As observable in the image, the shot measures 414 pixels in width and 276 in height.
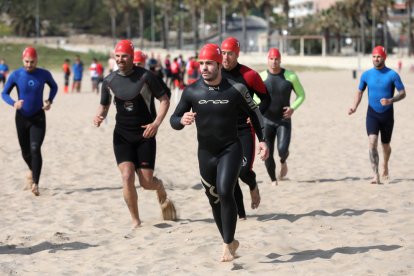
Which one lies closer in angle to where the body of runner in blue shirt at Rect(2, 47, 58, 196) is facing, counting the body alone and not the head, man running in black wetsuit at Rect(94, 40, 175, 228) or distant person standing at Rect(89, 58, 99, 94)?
the man running in black wetsuit

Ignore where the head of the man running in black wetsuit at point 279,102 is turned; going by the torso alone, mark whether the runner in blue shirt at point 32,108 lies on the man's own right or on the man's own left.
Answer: on the man's own right

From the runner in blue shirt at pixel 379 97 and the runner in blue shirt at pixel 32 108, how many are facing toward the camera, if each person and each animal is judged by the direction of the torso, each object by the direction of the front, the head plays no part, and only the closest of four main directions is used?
2

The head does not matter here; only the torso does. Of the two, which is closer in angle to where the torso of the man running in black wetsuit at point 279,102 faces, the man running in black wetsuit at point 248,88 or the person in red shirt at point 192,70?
the man running in black wetsuit

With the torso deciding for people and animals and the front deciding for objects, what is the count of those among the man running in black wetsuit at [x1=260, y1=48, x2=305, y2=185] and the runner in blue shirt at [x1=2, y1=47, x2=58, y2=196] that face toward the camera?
2

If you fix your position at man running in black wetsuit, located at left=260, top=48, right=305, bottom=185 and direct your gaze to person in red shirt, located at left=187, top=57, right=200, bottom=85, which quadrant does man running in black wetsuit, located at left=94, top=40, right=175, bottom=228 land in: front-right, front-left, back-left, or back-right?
back-left

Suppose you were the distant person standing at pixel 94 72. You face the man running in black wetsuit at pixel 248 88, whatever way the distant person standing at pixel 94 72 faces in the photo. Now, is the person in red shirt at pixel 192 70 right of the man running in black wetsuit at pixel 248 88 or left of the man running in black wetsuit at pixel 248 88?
left

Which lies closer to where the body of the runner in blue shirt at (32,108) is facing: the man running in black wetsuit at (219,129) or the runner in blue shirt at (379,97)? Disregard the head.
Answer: the man running in black wetsuit

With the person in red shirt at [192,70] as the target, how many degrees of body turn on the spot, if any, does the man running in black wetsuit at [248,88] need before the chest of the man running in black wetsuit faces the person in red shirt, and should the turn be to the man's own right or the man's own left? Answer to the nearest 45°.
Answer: approximately 135° to the man's own right

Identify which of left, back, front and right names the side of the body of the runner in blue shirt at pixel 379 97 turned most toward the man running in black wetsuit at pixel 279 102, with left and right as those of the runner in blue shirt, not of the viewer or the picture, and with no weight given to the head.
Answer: right

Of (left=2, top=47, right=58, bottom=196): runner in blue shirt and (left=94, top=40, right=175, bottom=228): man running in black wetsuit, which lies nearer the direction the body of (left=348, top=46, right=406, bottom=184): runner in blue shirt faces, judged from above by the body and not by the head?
the man running in black wetsuit
